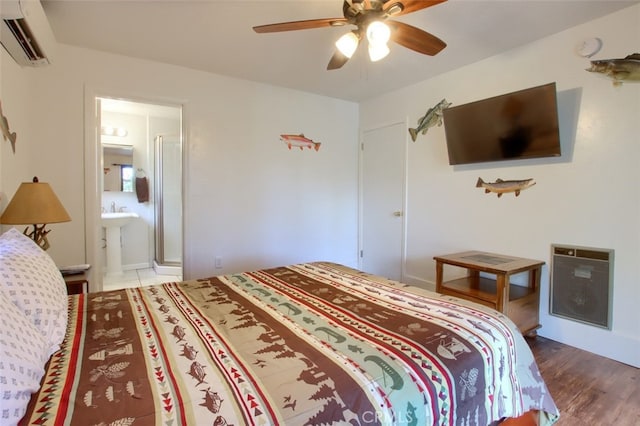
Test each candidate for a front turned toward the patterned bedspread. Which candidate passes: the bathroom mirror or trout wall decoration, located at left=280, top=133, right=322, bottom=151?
the bathroom mirror

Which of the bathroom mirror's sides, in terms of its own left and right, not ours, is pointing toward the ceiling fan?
front

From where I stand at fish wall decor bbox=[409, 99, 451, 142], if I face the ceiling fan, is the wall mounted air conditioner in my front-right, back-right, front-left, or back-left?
front-right

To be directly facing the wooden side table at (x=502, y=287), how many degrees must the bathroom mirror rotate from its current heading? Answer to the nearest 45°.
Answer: approximately 45° to its left

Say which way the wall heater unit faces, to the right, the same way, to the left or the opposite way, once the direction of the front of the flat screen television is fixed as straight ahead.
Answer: the same way

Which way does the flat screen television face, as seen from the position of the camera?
facing the viewer and to the left of the viewer

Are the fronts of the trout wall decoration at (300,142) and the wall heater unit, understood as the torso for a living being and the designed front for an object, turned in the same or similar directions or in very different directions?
same or similar directions

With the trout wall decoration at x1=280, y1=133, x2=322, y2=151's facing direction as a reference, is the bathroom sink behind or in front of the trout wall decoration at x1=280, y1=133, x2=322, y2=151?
in front

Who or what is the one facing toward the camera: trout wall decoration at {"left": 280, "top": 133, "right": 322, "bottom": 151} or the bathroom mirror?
the bathroom mirror

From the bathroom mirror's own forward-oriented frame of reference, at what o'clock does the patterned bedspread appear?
The patterned bedspread is roughly at 12 o'clock from the bathroom mirror.

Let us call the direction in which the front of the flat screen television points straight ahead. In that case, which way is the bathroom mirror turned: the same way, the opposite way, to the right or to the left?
to the left

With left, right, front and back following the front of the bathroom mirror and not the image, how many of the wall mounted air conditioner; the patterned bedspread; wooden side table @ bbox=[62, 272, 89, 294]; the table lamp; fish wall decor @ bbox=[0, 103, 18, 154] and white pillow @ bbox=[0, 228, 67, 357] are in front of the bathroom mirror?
6

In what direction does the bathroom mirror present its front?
toward the camera
